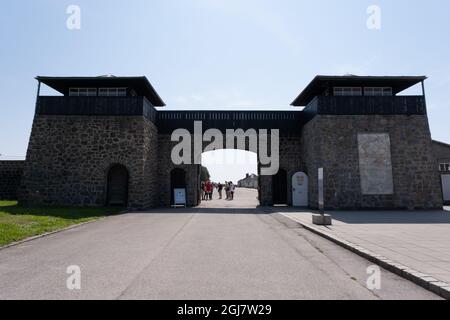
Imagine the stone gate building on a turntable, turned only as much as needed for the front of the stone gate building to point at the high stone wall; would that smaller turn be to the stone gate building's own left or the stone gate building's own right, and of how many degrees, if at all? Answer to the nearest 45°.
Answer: approximately 90° to the stone gate building's own right

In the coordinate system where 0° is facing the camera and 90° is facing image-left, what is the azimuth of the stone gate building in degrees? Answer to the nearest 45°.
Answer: approximately 0°
